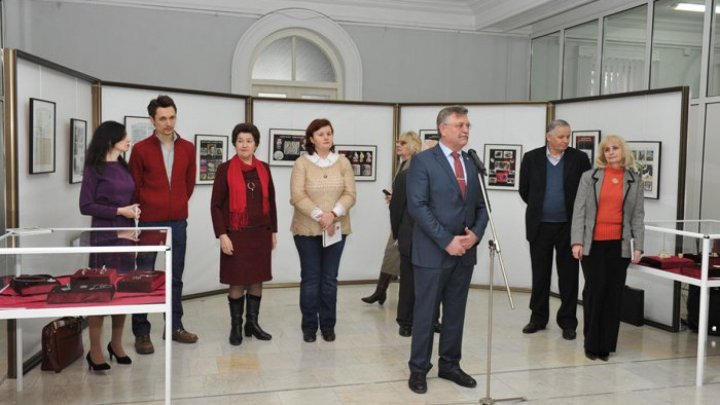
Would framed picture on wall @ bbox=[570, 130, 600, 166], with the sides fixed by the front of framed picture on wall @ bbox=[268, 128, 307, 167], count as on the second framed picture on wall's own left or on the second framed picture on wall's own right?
on the second framed picture on wall's own left

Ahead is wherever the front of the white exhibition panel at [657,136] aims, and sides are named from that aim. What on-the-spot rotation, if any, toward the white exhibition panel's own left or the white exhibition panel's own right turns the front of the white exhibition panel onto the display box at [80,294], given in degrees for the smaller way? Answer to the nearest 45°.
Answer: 0° — it already faces it

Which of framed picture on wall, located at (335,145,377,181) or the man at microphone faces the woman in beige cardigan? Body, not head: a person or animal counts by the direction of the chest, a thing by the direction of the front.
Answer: the framed picture on wall

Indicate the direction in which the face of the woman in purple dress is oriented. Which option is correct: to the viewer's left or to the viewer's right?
to the viewer's right

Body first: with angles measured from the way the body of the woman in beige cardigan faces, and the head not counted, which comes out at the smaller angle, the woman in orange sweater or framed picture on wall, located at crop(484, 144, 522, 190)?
the woman in orange sweater

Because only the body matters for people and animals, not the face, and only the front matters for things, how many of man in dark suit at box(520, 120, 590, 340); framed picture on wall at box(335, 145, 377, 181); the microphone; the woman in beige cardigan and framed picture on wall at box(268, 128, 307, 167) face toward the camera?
4

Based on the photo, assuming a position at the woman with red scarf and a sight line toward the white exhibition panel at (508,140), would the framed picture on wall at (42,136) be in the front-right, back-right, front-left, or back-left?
back-left

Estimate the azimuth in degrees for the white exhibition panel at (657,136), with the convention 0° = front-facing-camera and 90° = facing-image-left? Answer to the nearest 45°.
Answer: approximately 45°

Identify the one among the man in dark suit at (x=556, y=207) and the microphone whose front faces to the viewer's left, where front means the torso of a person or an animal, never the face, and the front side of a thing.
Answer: the microphone

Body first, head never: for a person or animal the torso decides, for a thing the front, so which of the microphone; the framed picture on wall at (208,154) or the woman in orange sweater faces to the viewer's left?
the microphone
